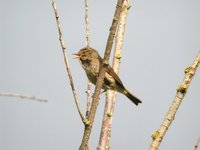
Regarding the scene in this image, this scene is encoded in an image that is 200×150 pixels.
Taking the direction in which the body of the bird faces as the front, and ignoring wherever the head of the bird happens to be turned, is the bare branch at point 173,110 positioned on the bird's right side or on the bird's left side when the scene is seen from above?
on the bird's left side

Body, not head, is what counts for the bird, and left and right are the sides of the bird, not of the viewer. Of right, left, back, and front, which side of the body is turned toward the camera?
left
